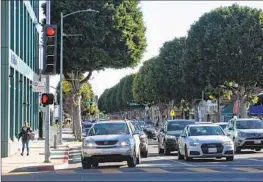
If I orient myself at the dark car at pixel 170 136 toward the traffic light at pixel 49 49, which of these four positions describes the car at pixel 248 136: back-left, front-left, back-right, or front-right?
back-left

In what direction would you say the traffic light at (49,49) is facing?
toward the camera

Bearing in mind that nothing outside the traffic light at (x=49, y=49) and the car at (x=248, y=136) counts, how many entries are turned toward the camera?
2

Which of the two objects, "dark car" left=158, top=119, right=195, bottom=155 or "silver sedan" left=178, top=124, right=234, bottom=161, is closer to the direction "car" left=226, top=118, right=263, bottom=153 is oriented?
the silver sedan

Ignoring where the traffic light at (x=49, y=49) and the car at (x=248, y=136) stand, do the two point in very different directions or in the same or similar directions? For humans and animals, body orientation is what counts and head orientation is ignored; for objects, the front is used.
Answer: same or similar directions

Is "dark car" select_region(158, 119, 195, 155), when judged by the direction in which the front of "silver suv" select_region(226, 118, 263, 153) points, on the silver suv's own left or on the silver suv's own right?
on the silver suv's own right

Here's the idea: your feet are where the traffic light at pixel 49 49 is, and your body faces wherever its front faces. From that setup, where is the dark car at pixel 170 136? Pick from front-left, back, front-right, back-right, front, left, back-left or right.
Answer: back-left

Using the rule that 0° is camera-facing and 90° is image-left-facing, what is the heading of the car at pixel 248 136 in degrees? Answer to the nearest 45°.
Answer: approximately 0°

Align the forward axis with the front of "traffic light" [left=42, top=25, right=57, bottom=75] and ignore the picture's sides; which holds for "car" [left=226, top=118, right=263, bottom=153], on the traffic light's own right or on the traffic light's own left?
on the traffic light's own left

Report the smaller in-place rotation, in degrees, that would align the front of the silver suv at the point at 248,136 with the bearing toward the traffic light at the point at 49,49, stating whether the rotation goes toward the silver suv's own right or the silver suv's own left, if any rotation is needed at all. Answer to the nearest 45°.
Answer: approximately 45° to the silver suv's own right

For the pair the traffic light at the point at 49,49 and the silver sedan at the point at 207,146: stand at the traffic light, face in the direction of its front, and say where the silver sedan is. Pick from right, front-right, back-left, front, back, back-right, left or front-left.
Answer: left

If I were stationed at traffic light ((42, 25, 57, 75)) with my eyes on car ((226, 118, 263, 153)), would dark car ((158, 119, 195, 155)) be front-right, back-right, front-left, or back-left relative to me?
front-left
